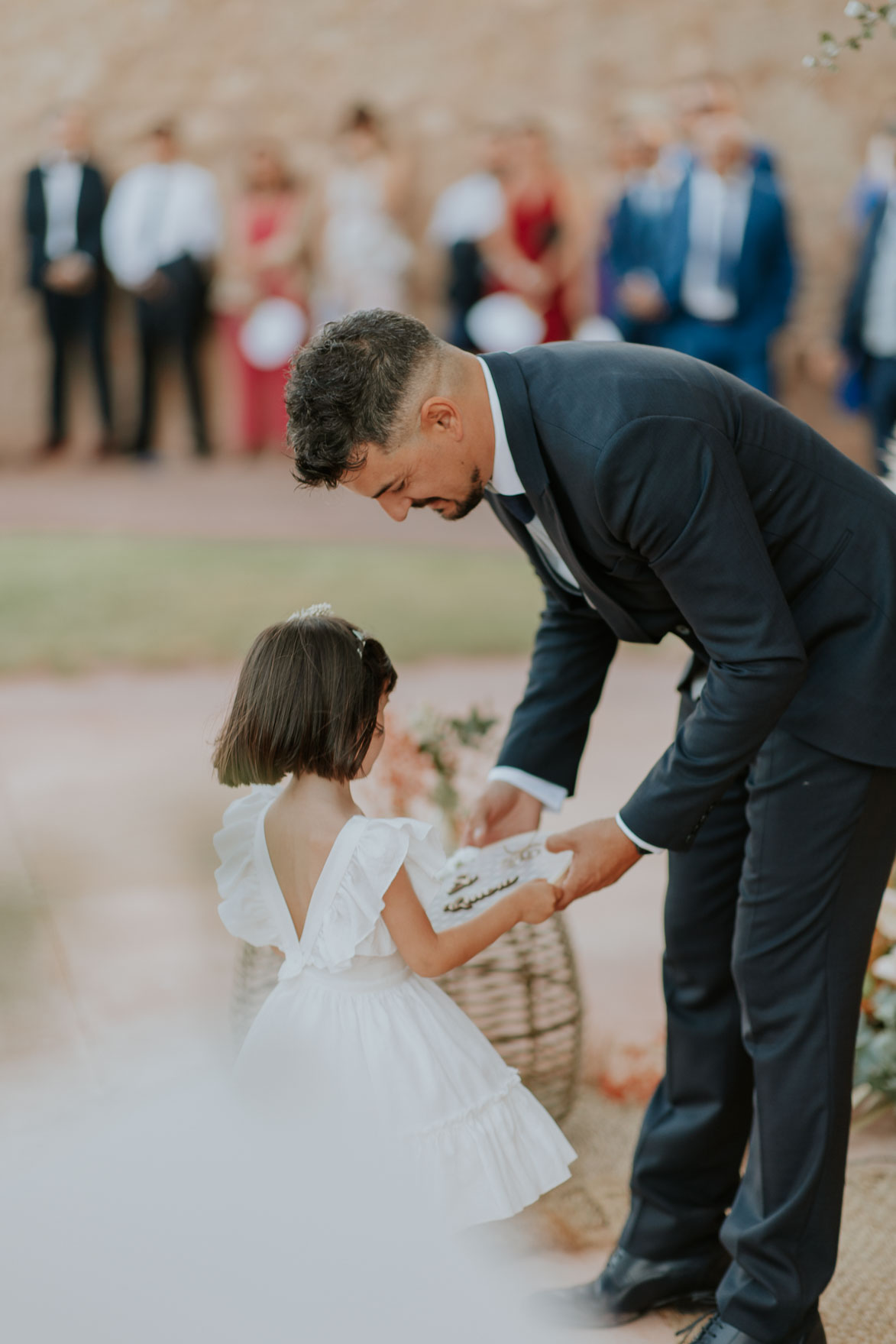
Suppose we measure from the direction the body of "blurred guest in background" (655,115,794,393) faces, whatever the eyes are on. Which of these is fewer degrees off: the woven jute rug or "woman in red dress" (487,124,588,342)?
the woven jute rug

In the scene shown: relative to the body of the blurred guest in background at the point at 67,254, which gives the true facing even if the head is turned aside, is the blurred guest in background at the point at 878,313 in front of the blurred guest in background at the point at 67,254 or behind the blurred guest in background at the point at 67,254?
in front

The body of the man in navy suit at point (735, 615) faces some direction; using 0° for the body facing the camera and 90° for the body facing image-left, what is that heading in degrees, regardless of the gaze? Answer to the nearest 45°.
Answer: approximately 90°

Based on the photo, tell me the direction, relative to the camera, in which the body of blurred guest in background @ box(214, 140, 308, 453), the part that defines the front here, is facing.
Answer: toward the camera

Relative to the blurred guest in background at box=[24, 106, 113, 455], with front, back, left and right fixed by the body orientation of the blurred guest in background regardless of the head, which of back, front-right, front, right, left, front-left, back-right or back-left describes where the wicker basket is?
front

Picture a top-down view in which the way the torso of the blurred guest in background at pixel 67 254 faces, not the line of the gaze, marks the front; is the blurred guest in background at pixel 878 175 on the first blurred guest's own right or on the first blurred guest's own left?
on the first blurred guest's own left

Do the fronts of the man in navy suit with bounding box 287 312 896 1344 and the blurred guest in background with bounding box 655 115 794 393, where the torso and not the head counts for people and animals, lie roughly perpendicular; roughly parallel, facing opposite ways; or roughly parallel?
roughly perpendicular

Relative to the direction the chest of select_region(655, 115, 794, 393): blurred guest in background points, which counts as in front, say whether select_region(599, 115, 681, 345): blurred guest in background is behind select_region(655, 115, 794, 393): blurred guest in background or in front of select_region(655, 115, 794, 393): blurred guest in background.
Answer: behind

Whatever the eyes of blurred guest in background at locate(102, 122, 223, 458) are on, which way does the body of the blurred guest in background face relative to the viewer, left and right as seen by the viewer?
facing the viewer

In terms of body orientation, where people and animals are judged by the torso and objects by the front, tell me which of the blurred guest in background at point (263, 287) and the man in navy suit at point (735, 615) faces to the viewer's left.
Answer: the man in navy suit

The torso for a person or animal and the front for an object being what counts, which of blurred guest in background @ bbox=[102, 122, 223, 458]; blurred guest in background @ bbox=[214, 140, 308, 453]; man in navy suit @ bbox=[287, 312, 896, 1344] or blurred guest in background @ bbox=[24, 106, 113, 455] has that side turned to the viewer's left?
the man in navy suit
